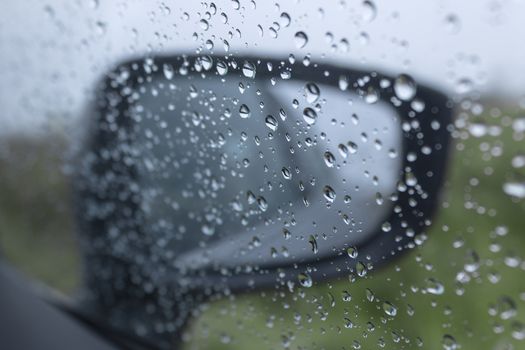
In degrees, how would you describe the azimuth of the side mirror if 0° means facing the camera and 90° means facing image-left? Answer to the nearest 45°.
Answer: approximately 0°
